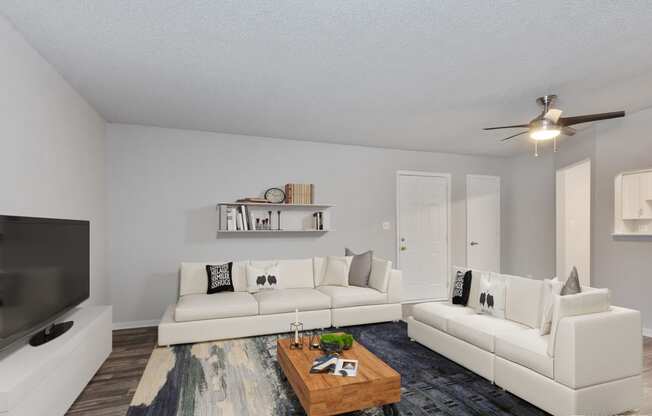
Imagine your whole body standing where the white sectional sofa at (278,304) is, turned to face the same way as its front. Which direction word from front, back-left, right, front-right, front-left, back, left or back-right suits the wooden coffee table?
front

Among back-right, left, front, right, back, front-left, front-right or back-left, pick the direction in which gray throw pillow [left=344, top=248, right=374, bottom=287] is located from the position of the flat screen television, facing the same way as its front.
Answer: front-left

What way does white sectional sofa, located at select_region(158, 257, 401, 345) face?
toward the camera

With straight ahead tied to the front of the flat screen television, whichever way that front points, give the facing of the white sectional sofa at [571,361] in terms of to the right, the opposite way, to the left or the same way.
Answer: the opposite way

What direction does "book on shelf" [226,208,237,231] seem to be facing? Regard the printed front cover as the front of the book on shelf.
toward the camera

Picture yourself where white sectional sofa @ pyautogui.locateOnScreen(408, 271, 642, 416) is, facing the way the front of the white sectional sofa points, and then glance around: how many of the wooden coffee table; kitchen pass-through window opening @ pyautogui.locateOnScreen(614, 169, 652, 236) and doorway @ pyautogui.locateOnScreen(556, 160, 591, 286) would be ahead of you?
1

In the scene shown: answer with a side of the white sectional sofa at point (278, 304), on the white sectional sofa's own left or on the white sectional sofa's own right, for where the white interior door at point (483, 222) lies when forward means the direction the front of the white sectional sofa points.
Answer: on the white sectional sofa's own left

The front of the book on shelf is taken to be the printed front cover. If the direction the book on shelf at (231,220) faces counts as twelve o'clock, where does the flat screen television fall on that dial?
The flat screen television is roughly at 1 o'clock from the book on shelf.

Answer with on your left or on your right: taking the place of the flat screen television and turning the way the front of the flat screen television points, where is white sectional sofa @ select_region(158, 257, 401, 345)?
on your left

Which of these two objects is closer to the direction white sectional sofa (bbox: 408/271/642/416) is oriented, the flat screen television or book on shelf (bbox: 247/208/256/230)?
the flat screen television

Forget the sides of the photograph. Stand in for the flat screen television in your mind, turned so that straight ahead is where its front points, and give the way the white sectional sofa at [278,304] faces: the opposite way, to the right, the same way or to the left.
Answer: to the right

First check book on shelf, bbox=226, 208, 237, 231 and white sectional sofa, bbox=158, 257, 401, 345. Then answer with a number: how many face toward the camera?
2

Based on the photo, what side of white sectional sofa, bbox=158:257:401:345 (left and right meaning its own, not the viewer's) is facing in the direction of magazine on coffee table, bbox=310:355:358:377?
front

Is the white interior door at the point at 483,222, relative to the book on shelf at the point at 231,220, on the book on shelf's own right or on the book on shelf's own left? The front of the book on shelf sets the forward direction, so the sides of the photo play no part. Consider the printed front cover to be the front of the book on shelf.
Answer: on the book on shelf's own left

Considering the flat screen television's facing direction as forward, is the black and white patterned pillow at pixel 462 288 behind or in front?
in front

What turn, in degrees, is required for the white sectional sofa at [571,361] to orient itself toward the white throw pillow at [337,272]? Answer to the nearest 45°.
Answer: approximately 90° to its right

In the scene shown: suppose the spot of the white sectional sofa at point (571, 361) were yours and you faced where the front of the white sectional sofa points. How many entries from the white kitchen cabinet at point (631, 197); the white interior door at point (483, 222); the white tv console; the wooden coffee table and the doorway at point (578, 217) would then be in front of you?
2
